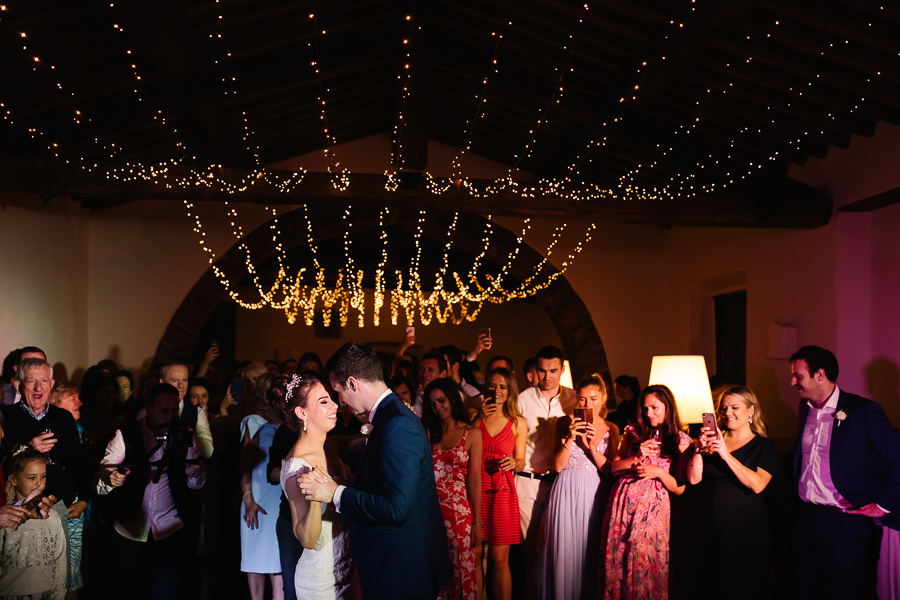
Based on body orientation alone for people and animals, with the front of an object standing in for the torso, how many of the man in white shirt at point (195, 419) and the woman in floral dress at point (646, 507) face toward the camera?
2

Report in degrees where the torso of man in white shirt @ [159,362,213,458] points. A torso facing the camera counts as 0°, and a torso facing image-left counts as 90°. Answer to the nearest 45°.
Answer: approximately 0°

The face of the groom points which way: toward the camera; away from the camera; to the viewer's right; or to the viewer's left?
to the viewer's left

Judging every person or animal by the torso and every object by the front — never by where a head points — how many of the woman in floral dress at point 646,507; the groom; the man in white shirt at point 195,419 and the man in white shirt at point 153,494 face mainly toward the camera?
3

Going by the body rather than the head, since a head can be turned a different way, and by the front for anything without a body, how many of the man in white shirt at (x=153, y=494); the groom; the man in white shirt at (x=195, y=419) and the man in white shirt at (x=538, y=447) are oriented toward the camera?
3

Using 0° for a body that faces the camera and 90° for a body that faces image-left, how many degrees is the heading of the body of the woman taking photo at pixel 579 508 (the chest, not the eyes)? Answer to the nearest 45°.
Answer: approximately 45°

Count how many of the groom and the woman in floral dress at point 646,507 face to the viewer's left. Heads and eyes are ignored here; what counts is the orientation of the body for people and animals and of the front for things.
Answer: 1

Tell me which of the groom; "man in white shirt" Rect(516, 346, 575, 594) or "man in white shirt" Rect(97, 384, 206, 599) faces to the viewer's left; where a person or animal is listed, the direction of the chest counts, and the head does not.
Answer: the groom

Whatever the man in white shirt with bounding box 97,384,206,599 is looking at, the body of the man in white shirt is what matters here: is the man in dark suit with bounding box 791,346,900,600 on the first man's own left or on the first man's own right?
on the first man's own left
